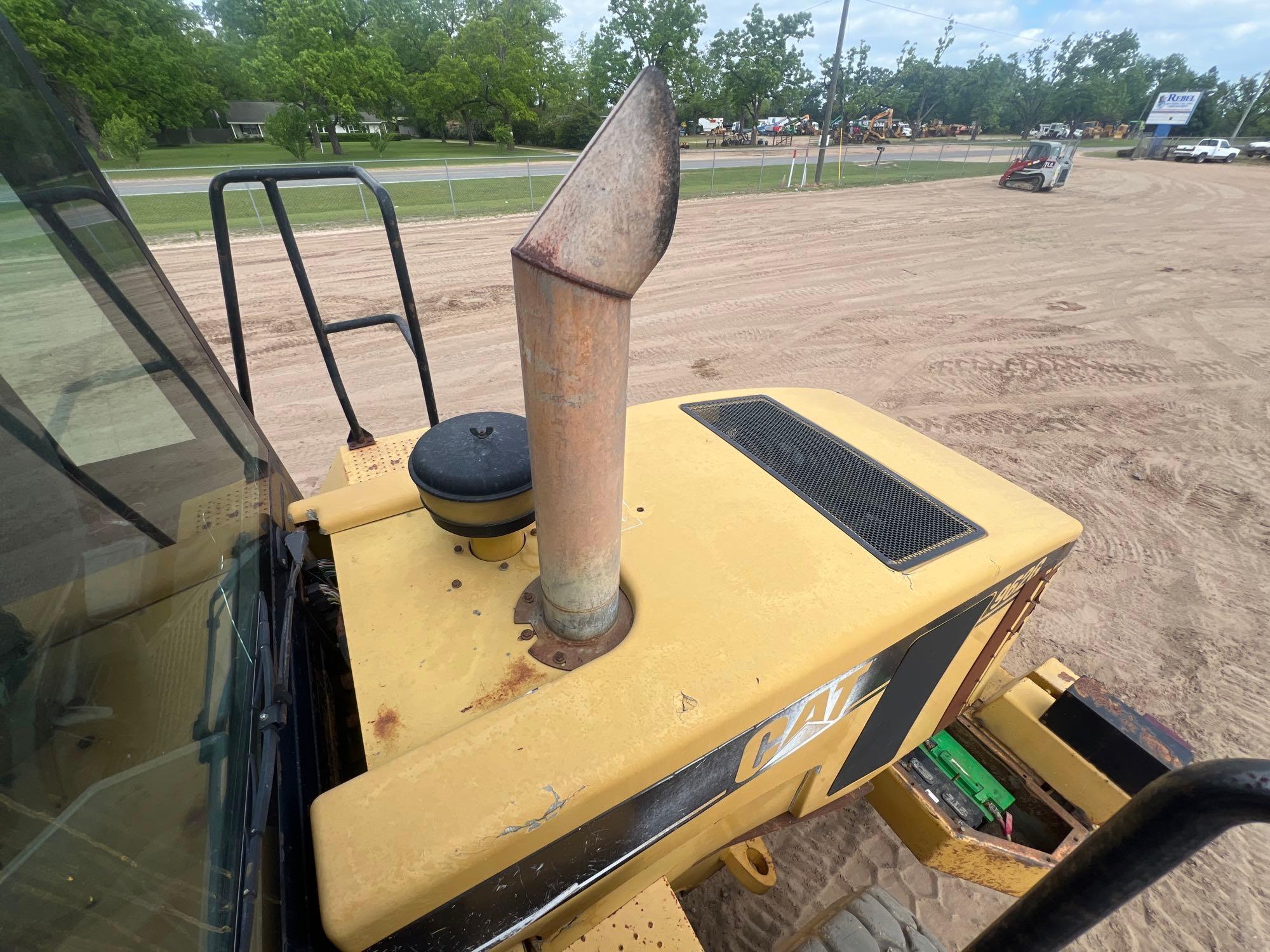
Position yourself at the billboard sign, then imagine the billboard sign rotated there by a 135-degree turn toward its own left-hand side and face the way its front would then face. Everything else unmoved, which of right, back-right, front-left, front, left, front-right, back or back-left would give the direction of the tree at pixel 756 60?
back-left

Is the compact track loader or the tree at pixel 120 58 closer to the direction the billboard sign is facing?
the compact track loader

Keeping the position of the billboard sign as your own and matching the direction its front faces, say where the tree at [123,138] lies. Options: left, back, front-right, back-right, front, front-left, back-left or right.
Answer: front-right

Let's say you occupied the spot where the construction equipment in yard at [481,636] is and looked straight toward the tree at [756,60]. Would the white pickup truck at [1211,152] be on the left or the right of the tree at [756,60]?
right

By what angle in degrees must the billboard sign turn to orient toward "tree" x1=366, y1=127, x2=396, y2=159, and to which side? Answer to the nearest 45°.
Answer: approximately 45° to its right

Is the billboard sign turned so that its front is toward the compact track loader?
yes

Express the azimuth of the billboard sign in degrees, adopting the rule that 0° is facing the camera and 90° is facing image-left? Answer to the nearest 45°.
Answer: approximately 0°

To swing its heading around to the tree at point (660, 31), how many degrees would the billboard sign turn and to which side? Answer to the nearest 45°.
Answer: approximately 90° to its right

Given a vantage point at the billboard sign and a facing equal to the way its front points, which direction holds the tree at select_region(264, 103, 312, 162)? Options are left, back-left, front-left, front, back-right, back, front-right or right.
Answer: front-right
